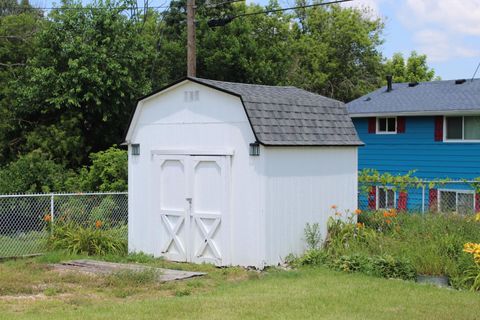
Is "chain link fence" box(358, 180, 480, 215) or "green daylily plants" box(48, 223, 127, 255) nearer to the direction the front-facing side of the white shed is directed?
the green daylily plants

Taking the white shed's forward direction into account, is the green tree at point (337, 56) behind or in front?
behind

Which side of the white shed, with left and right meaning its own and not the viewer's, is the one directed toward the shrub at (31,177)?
right

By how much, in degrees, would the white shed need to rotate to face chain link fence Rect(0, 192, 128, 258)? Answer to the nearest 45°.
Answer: approximately 90° to its right

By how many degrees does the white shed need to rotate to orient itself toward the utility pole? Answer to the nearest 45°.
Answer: approximately 135° to its right

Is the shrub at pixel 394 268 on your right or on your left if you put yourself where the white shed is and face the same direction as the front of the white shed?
on your left

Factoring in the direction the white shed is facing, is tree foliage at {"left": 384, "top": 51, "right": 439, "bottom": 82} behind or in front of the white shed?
behind

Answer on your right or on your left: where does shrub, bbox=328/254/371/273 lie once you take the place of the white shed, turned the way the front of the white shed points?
on your left

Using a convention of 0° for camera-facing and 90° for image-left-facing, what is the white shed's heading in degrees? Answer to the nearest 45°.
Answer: approximately 45°

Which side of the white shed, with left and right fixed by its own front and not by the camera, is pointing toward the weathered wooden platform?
front
